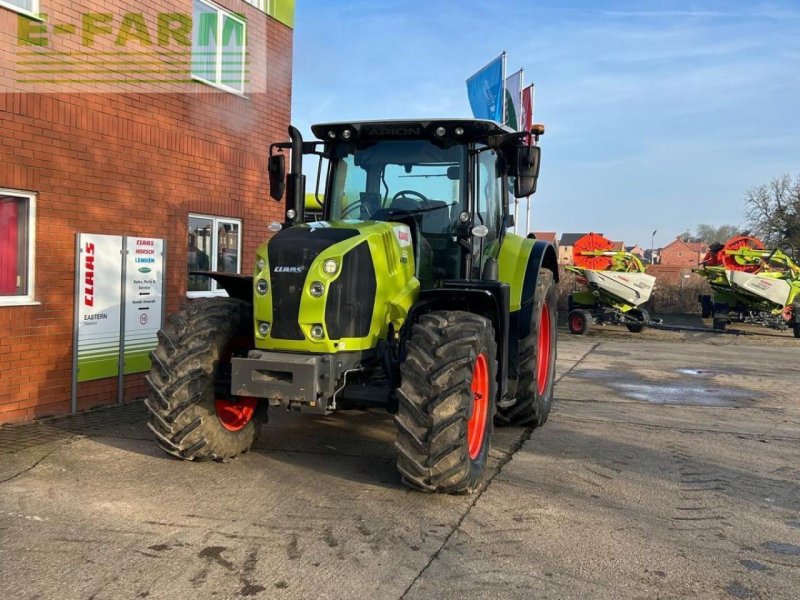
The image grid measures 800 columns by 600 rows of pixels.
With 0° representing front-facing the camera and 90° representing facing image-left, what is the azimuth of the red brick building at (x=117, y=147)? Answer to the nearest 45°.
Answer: approximately 315°

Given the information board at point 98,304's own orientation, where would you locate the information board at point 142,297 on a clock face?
the information board at point 142,297 is roughly at 9 o'clock from the information board at point 98,304.

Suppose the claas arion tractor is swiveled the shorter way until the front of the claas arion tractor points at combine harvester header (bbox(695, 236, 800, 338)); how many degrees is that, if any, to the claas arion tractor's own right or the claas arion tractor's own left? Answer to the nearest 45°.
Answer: approximately 180°

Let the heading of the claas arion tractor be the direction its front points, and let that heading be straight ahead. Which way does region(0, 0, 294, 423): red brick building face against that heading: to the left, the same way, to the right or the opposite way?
to the left

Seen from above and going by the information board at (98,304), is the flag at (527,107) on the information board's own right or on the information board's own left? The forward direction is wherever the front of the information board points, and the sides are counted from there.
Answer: on the information board's own left

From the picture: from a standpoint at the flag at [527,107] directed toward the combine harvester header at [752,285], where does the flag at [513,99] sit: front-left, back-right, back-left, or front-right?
back-right

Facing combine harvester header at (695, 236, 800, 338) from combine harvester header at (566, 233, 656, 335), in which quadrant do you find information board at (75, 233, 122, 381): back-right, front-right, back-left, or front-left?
back-right

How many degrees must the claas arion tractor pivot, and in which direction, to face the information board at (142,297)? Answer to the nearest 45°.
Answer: approximately 90° to its right

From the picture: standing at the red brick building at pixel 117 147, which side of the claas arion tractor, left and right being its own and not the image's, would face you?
right

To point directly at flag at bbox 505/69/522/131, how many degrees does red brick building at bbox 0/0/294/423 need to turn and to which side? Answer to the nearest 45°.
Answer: approximately 90° to its left

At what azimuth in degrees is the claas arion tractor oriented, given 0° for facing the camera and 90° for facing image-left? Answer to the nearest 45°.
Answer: approximately 45°

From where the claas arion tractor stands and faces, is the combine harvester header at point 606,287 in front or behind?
behind
